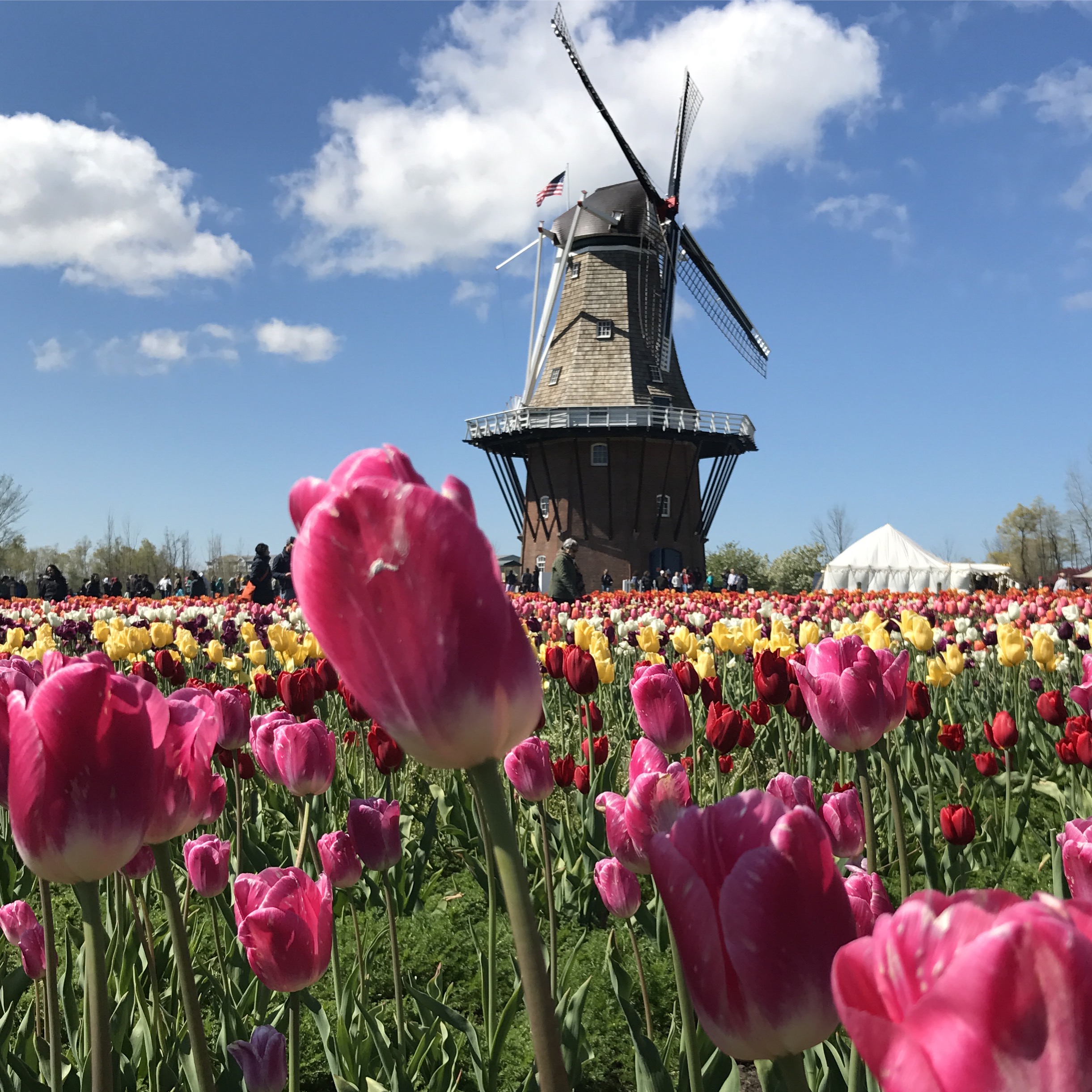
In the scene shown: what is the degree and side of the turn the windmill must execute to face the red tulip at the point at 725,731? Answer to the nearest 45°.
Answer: approximately 45° to its right

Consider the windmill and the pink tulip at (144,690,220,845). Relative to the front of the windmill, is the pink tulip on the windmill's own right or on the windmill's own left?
on the windmill's own right

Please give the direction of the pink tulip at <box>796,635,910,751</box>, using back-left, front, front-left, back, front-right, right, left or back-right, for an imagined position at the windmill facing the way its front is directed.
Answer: front-right

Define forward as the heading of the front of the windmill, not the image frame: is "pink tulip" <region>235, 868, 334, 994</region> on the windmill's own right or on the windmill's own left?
on the windmill's own right

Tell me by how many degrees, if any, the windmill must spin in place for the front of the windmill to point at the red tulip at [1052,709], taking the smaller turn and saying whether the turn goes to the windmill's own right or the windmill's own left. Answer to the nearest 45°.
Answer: approximately 45° to the windmill's own right

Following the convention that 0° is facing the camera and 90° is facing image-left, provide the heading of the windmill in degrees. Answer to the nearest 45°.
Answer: approximately 315°

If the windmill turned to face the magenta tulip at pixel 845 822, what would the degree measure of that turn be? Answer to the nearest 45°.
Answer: approximately 45° to its right

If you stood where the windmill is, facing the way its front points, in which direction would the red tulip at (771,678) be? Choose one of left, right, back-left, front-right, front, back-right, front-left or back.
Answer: front-right

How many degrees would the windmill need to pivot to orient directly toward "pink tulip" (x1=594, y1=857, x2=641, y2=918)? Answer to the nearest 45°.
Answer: approximately 45° to its right
